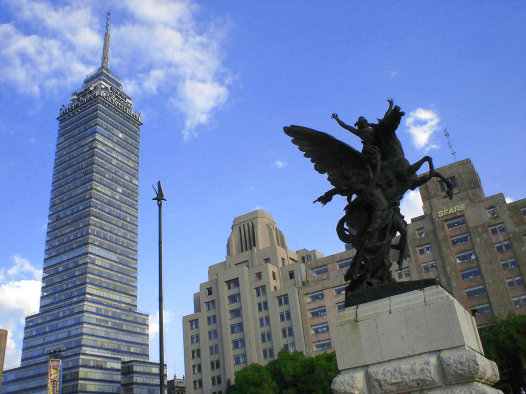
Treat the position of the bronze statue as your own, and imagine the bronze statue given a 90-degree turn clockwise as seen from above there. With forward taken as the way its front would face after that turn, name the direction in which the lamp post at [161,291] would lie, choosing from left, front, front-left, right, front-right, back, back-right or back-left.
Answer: back-right

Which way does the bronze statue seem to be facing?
to the viewer's right

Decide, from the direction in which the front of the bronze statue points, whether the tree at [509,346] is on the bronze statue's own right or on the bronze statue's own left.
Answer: on the bronze statue's own left

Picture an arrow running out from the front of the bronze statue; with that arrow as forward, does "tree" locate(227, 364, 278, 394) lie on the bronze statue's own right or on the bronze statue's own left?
on the bronze statue's own left
